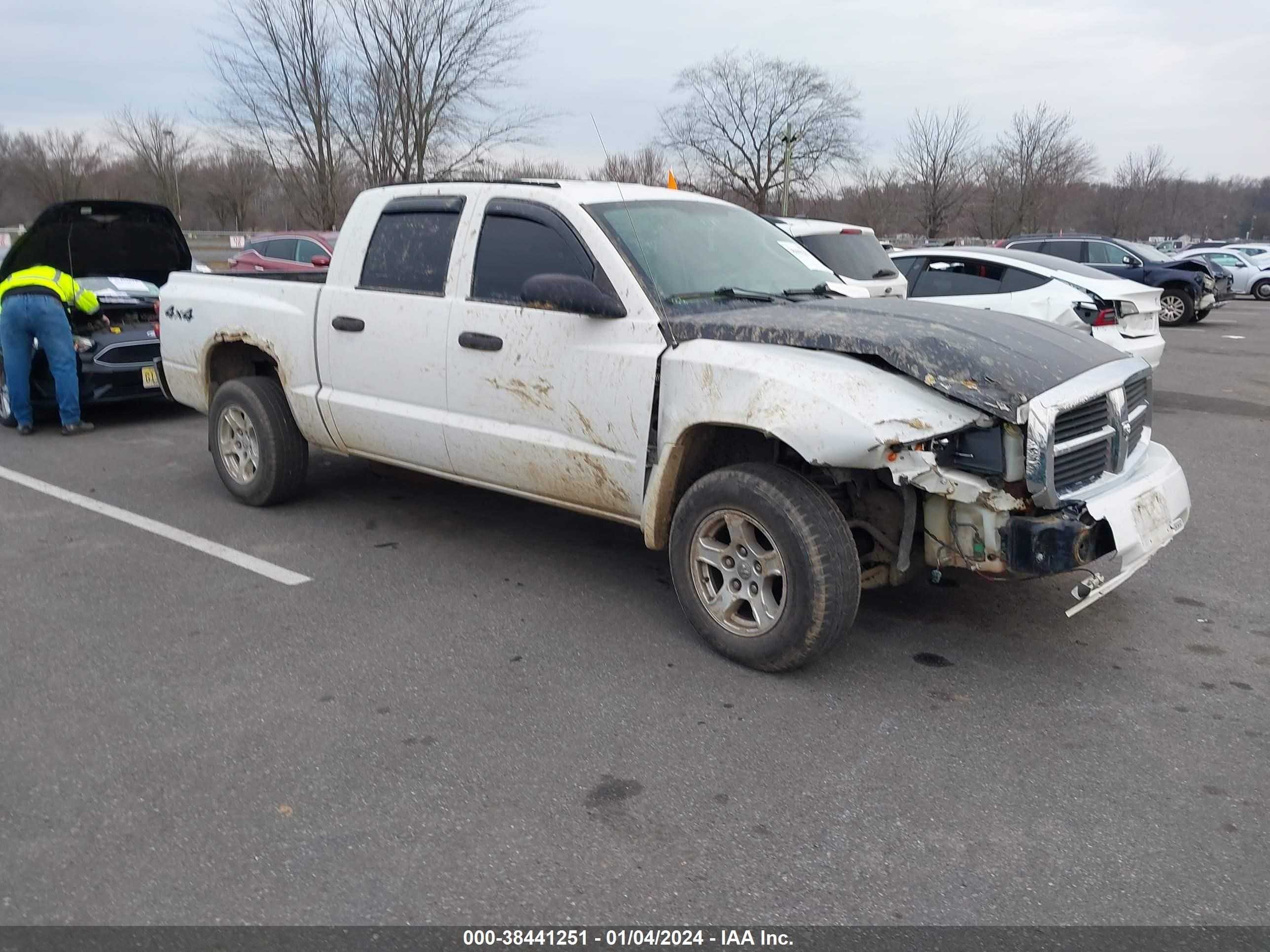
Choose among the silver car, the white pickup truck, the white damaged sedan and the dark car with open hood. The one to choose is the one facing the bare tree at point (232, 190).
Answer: the white damaged sedan

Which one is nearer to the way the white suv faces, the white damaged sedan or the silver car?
the silver car

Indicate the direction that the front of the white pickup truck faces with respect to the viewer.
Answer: facing the viewer and to the right of the viewer

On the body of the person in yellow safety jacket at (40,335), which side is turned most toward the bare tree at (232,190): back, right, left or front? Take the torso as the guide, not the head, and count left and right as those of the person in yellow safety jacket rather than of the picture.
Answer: front

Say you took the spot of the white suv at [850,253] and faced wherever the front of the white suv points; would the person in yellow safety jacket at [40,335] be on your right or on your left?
on your left

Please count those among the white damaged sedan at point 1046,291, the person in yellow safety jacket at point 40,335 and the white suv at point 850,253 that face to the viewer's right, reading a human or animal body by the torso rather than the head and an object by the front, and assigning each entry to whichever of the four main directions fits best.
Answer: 0

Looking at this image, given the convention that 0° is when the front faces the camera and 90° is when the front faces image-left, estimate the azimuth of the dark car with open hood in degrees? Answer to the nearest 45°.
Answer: approximately 315°

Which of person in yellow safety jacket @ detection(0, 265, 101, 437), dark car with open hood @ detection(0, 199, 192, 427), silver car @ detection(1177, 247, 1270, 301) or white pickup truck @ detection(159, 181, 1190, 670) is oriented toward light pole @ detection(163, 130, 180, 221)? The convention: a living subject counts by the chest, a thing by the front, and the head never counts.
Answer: the person in yellow safety jacket

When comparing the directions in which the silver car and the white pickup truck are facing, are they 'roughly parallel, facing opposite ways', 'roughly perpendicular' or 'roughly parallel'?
roughly parallel

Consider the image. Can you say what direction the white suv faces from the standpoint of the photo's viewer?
facing away from the viewer and to the left of the viewer
